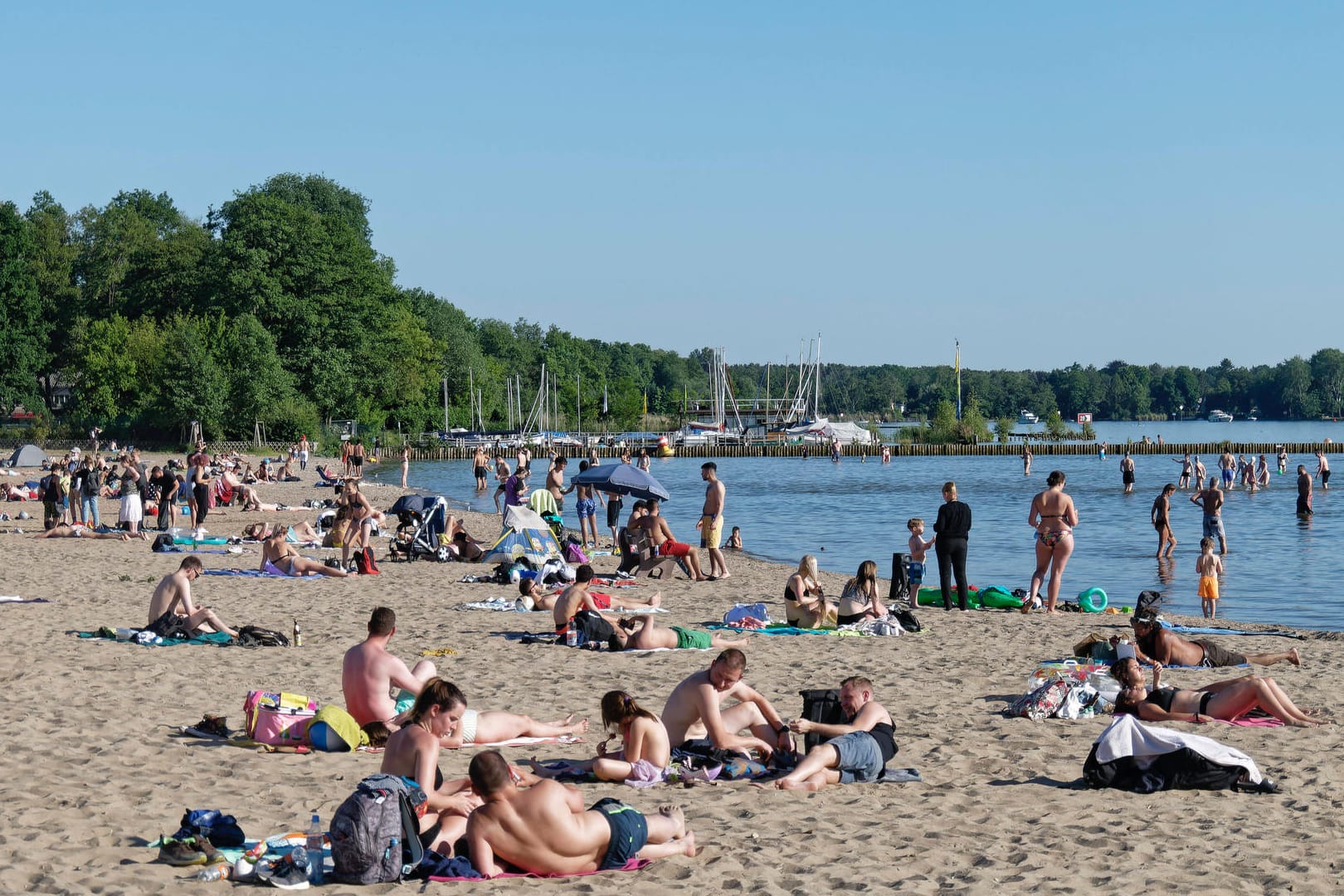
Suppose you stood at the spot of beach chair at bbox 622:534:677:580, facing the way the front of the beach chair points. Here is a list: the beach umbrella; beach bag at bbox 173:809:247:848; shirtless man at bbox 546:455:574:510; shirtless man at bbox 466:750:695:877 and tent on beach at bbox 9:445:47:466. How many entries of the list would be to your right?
2

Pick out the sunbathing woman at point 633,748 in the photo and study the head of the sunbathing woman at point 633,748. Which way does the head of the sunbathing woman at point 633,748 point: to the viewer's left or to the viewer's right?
to the viewer's left

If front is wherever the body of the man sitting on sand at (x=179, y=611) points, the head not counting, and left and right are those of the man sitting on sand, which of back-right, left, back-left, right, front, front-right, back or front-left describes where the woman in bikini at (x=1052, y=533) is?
front

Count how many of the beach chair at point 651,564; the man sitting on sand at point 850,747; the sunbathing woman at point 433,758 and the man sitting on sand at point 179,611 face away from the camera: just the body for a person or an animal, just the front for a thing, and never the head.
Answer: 0

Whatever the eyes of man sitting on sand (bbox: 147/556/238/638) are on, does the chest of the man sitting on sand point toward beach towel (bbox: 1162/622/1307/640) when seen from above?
yes

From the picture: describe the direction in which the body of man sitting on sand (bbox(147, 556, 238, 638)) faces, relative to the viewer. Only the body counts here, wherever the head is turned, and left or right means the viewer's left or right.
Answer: facing to the right of the viewer

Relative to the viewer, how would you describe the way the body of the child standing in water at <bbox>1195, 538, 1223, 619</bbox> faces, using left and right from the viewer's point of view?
facing away from the viewer

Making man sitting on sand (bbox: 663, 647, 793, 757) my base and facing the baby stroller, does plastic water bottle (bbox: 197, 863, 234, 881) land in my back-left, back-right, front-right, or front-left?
back-left

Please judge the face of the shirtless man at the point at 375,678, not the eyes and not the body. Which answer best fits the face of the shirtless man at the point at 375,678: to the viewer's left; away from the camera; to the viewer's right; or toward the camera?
away from the camera

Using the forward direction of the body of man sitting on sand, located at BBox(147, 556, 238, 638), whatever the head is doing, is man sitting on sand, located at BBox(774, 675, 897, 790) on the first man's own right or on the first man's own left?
on the first man's own right
